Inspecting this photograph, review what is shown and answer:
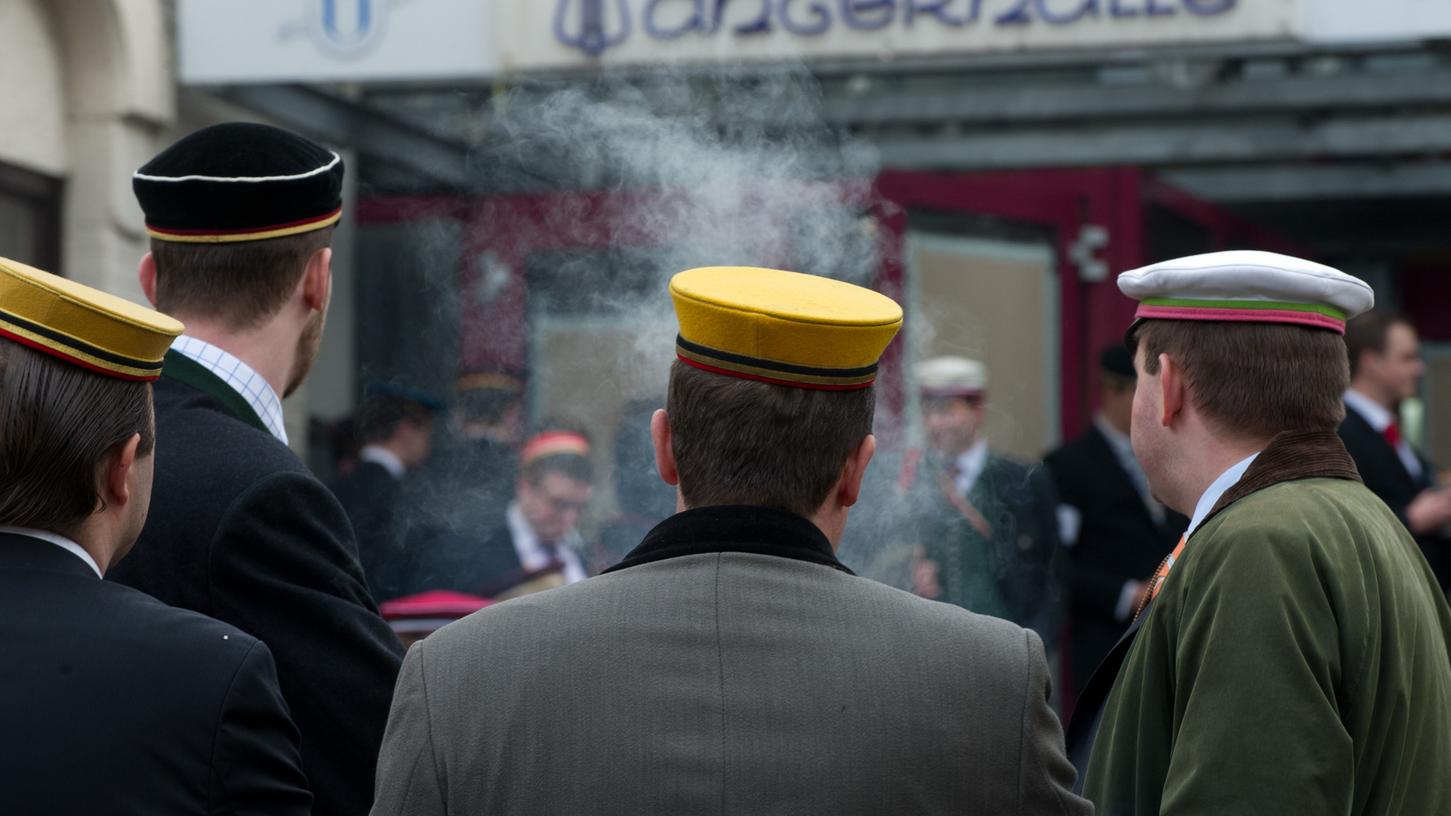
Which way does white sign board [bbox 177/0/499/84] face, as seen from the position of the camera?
facing the viewer

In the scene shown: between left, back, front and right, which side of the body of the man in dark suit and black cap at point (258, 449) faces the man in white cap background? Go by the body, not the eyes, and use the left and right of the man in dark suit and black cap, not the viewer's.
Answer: front

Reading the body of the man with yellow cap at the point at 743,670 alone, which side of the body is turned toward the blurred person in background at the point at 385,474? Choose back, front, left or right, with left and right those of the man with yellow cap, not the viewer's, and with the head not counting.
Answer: front

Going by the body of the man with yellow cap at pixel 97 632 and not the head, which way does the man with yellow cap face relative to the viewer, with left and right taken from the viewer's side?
facing away from the viewer and to the right of the viewer

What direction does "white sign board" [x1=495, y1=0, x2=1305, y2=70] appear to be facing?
toward the camera

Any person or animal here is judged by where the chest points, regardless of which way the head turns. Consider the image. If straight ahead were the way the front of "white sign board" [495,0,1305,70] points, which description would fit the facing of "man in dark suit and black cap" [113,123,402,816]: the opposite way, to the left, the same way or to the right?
the opposite way

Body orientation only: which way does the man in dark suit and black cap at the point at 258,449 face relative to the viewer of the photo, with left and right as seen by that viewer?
facing away from the viewer and to the right of the viewer

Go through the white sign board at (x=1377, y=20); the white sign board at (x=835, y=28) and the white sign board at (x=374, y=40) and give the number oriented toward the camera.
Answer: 3

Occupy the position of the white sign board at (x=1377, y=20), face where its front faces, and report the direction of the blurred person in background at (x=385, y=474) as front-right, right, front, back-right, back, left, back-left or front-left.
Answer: front-right

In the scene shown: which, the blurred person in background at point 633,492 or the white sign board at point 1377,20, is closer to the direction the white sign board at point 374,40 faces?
the blurred person in background

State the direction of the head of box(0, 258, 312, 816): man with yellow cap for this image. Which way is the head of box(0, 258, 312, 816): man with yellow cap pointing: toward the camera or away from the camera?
away from the camera

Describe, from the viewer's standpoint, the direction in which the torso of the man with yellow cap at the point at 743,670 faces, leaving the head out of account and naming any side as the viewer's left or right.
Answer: facing away from the viewer

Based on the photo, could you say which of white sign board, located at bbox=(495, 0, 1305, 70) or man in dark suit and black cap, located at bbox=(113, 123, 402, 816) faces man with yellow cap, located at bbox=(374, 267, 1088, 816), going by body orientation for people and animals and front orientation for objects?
the white sign board

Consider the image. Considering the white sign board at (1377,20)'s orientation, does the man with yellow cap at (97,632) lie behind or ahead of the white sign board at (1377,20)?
ahead

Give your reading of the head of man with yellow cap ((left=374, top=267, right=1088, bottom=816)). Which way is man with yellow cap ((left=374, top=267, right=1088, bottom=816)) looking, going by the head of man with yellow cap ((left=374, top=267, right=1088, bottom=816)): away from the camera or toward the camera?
away from the camera

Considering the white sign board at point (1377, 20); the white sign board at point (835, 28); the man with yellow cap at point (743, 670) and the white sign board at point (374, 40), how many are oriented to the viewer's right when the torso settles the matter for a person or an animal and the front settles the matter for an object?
0
